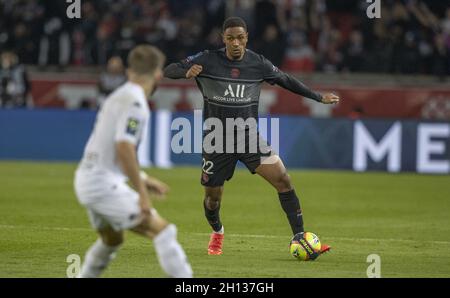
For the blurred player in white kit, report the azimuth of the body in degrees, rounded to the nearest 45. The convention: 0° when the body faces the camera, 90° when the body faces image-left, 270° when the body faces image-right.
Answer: approximately 225°

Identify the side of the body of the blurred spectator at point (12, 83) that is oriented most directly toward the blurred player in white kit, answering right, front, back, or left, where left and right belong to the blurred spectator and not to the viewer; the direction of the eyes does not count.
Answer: front

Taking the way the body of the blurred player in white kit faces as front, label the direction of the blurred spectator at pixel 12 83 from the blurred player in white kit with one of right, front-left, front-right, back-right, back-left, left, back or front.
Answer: front-left

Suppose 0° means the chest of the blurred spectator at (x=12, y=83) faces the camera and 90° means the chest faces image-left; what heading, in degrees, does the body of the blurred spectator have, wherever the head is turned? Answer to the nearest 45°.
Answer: approximately 0°

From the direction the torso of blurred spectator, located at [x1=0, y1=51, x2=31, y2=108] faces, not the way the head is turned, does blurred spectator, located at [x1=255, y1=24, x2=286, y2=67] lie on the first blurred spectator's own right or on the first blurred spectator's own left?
on the first blurred spectator's own left

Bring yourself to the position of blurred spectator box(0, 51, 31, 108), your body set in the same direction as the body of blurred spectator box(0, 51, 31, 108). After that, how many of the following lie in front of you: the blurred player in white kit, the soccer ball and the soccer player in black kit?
3

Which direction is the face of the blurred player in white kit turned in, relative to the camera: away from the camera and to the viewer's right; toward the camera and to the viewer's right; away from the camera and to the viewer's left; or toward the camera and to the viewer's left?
away from the camera and to the viewer's right

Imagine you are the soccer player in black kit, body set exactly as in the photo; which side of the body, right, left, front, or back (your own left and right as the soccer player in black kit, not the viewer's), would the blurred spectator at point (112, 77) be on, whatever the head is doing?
back

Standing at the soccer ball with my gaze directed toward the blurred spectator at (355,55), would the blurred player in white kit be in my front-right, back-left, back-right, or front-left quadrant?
back-left

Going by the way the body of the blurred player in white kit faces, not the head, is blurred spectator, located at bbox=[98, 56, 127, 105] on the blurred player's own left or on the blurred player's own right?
on the blurred player's own left

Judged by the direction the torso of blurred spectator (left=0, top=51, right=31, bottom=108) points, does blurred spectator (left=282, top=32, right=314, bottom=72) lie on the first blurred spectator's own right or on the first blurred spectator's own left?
on the first blurred spectator's own left
